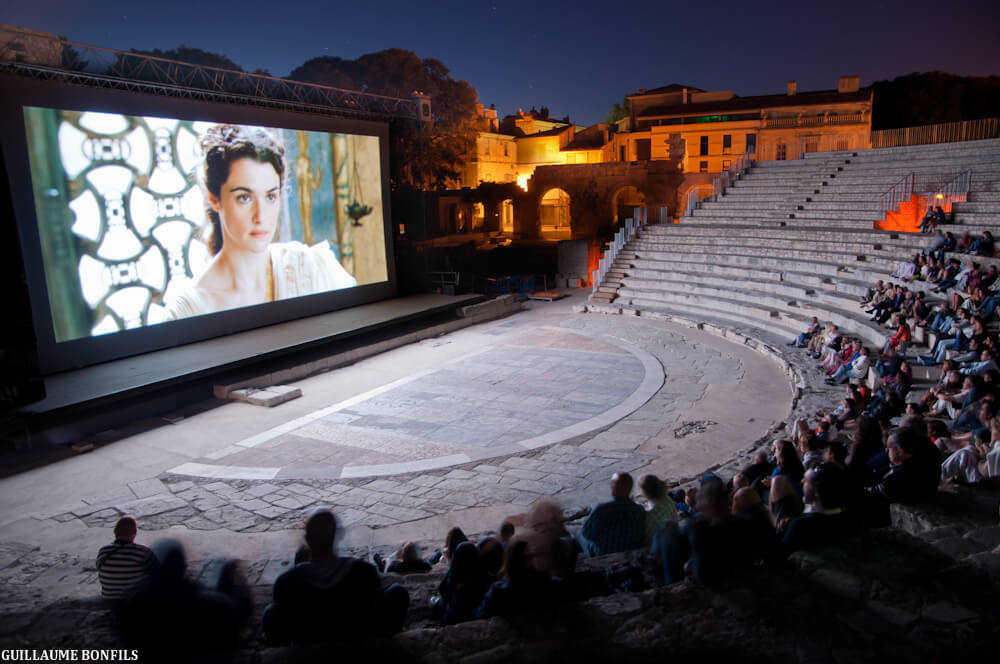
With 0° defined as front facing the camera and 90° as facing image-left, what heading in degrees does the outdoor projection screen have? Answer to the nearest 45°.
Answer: approximately 315°

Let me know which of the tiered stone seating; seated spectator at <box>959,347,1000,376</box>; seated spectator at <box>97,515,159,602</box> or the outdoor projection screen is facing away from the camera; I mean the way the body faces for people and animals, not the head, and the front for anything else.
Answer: seated spectator at <box>97,515,159,602</box>

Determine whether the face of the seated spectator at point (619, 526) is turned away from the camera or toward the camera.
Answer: away from the camera

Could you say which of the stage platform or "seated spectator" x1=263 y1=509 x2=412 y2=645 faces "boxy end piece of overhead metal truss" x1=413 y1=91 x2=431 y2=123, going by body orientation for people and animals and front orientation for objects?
the seated spectator

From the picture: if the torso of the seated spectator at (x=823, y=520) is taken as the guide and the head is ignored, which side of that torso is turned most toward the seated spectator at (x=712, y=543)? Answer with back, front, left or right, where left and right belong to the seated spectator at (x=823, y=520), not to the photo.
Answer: left

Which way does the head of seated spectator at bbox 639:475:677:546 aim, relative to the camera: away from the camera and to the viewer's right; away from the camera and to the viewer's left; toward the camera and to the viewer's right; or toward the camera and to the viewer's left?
away from the camera and to the viewer's left

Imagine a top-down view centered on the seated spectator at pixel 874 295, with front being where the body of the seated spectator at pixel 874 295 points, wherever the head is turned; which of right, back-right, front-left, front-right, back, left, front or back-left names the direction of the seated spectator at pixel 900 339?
left

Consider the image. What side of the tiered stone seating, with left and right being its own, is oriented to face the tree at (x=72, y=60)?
front

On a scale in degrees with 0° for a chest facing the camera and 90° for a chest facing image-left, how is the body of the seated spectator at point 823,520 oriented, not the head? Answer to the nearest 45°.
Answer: approximately 135°

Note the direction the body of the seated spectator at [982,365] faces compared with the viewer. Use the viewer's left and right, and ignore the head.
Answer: facing to the left of the viewer

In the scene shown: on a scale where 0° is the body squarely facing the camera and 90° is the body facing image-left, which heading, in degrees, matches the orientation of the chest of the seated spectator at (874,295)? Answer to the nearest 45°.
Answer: approximately 90°

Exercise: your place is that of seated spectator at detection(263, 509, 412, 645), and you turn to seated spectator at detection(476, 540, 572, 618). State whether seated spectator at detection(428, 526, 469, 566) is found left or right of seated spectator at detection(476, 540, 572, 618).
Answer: left

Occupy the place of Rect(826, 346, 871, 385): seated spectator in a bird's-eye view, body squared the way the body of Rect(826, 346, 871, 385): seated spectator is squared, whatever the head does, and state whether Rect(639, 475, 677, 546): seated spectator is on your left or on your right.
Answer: on your left
